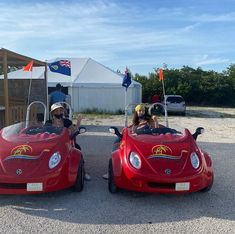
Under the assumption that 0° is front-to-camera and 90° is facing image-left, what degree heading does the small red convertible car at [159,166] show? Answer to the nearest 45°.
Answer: approximately 0°

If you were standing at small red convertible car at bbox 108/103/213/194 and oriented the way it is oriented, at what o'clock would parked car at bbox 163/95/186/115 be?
The parked car is roughly at 6 o'clock from the small red convertible car.

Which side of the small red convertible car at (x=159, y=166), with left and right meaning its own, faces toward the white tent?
back

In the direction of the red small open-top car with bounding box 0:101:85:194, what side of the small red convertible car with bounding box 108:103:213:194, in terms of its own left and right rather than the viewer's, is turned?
right

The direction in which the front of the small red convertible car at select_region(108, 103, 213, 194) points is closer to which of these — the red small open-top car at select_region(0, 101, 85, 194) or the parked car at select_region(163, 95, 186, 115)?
the red small open-top car

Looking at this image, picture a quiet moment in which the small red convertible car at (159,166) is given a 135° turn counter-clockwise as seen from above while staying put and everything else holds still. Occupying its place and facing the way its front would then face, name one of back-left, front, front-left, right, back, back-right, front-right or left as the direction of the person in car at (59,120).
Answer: left
